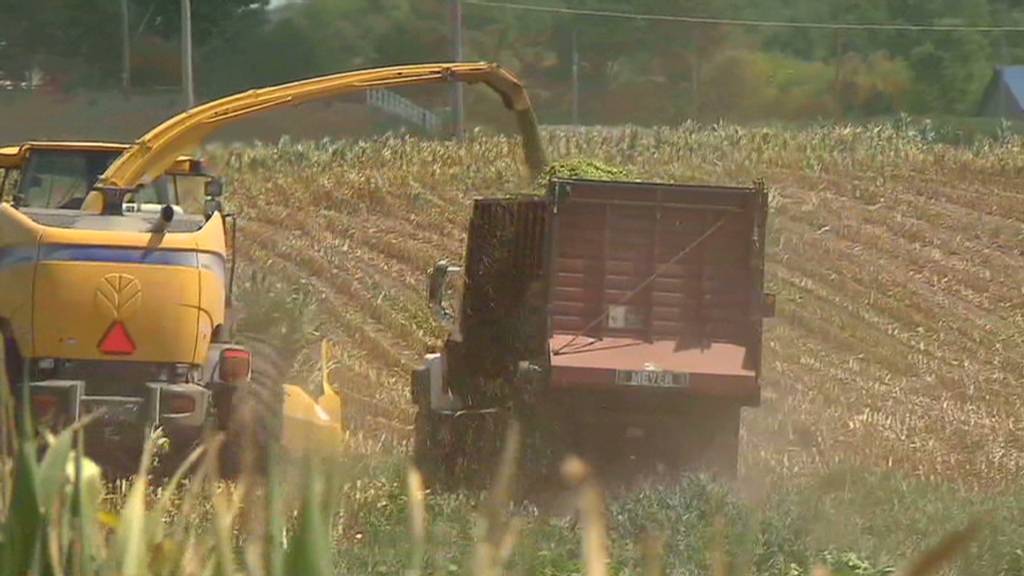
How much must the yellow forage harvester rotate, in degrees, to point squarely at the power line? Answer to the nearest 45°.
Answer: approximately 45° to its right

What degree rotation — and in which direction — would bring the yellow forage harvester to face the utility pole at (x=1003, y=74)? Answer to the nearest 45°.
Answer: approximately 45° to its right

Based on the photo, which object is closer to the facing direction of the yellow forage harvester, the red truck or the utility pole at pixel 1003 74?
the utility pole

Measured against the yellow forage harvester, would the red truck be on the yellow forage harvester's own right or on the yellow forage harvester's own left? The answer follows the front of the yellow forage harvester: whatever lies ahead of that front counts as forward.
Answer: on the yellow forage harvester's own right

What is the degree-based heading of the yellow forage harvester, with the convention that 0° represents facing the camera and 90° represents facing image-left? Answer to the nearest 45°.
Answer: approximately 180°

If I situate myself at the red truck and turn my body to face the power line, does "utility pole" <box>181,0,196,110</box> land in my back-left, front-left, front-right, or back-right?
front-left

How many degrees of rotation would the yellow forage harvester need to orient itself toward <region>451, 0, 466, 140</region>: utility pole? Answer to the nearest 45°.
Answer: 0° — it already faces it

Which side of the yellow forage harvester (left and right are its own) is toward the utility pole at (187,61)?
front

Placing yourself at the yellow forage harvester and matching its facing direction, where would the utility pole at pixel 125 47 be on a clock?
The utility pole is roughly at 12 o'clock from the yellow forage harvester.

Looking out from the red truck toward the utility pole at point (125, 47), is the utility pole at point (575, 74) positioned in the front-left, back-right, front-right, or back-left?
front-right
